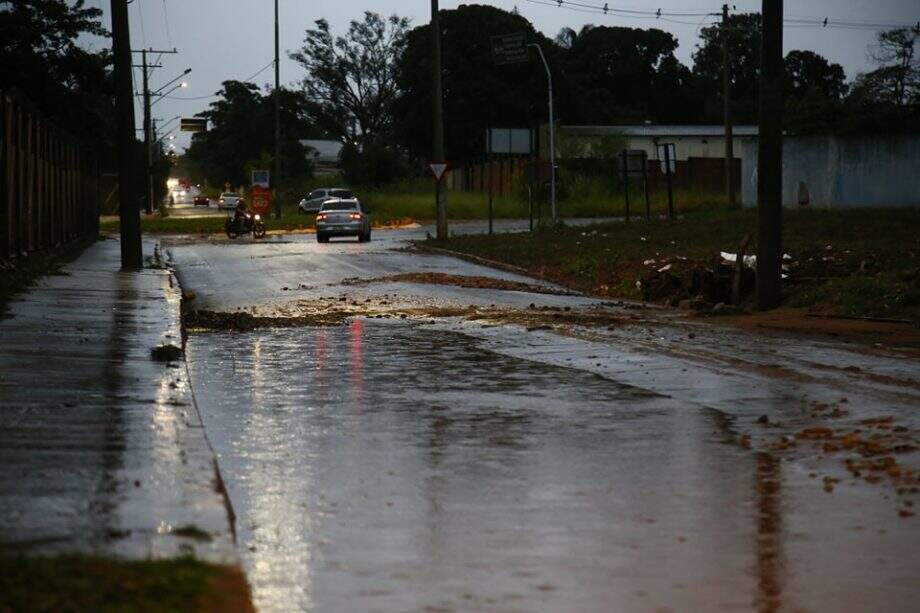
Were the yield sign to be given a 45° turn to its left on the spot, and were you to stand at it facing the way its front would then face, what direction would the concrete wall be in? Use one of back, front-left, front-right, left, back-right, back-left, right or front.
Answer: front-left

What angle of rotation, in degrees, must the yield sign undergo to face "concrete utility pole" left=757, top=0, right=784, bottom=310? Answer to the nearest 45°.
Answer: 0° — it already faces it

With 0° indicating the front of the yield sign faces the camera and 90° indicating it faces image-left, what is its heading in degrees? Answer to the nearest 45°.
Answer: approximately 0°
